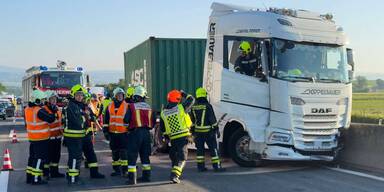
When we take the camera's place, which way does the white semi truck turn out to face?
facing the viewer and to the right of the viewer

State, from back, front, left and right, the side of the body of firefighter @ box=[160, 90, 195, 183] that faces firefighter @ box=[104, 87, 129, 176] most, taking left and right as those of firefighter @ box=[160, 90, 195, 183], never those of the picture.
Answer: left

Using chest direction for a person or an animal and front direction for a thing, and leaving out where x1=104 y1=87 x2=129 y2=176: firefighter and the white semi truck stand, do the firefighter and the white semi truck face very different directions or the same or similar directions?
same or similar directions

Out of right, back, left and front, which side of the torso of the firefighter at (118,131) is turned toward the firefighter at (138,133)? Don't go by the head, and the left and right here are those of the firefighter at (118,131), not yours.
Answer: front

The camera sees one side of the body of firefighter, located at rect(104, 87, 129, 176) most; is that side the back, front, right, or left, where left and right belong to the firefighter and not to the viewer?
front

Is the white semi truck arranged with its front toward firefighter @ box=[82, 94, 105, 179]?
no

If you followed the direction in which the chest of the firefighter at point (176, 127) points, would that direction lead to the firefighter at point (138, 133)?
no

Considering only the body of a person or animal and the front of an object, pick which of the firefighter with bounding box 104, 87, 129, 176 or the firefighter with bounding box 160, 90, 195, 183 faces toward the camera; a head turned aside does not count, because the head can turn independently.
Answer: the firefighter with bounding box 104, 87, 129, 176

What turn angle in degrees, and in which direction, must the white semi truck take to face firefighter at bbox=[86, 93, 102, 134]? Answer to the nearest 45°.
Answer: approximately 135° to its right

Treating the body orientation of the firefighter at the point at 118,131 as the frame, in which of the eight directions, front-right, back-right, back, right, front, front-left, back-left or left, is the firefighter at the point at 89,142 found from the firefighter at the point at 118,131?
front-right

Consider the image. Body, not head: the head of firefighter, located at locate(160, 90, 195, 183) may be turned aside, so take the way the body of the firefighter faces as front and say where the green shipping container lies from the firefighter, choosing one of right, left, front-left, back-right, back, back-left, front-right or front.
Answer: front-left

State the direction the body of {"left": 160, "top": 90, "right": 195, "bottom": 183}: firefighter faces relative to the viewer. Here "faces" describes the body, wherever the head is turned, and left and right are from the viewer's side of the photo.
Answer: facing away from the viewer and to the right of the viewer
